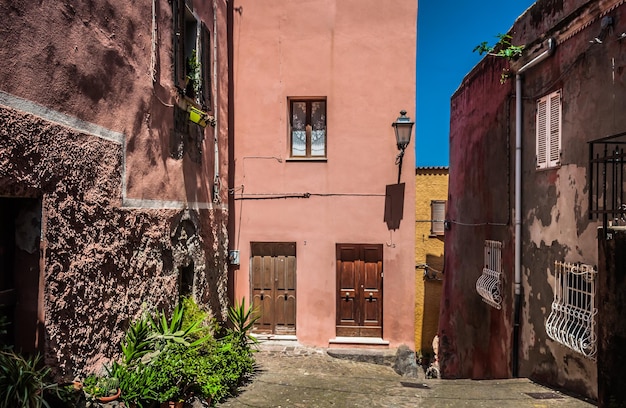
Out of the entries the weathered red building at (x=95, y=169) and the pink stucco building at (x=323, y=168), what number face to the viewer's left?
0

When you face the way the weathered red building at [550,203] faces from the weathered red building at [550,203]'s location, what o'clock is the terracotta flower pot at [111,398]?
The terracotta flower pot is roughly at 12 o'clock from the weathered red building.

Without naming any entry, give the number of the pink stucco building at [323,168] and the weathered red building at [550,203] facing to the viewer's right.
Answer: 0

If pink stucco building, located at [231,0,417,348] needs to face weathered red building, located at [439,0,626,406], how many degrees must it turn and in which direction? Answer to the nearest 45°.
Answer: approximately 45° to its left

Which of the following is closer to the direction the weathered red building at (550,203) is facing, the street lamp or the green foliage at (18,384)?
the green foliage

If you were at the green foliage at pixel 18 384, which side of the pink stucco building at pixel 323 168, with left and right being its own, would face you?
front

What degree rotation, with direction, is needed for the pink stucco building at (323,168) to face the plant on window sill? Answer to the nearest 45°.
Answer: approximately 45° to its right

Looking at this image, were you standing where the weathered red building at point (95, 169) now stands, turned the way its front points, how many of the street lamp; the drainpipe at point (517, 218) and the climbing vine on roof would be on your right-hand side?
0

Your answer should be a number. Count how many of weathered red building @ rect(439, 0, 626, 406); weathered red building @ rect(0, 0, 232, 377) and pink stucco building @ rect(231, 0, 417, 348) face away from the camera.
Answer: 0

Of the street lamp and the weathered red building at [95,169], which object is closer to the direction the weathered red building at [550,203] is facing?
the weathered red building

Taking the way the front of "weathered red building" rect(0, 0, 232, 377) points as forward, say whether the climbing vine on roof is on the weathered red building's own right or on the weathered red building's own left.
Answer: on the weathered red building's own left

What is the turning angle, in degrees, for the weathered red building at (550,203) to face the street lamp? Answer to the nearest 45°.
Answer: approximately 90° to its right

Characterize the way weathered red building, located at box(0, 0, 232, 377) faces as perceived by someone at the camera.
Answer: facing the viewer and to the right of the viewer

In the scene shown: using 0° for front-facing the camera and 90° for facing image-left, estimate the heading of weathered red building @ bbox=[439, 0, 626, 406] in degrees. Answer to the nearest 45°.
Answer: approximately 45°

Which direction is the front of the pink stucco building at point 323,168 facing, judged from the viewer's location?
facing the viewer
